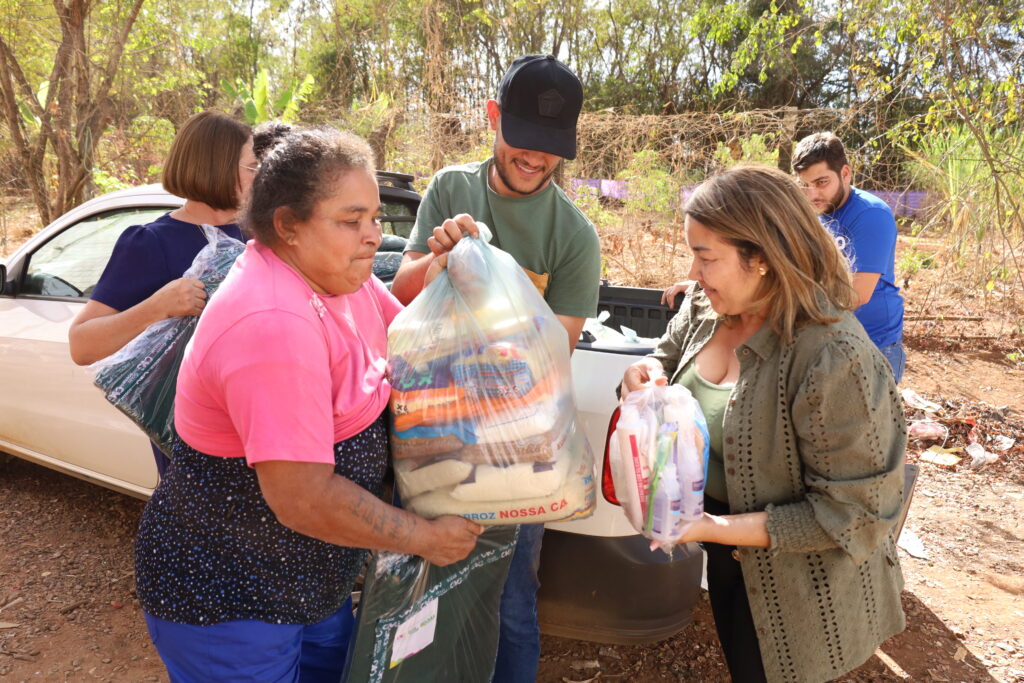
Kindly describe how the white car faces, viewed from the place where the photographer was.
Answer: facing away from the viewer and to the left of the viewer

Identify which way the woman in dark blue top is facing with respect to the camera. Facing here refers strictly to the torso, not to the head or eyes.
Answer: to the viewer's right

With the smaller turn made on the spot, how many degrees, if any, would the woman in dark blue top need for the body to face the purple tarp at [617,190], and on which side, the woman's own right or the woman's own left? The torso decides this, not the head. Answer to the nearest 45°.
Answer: approximately 45° to the woman's own left

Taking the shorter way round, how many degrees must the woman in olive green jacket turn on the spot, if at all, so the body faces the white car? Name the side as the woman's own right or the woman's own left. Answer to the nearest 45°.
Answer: approximately 45° to the woman's own right

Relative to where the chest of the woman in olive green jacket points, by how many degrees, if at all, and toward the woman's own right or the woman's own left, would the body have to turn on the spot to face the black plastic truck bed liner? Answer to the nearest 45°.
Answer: approximately 90° to the woman's own right

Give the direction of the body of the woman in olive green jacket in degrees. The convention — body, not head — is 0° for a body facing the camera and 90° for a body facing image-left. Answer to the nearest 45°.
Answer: approximately 45°

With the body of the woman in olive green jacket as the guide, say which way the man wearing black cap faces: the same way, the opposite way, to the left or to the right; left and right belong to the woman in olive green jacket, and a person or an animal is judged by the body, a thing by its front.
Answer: to the left

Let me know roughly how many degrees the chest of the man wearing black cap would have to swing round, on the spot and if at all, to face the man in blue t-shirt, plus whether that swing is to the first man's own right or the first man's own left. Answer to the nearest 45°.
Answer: approximately 135° to the first man's own left

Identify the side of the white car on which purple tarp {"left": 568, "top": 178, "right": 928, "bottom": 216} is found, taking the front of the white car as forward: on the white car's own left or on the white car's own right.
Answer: on the white car's own right

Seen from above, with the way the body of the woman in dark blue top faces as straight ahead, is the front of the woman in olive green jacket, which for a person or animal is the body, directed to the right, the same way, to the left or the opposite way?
the opposite way

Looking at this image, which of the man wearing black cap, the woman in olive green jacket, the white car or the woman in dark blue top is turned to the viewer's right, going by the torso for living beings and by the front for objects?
the woman in dark blue top

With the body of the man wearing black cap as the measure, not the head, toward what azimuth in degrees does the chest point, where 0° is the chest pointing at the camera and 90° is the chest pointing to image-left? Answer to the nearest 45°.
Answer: approximately 0°
